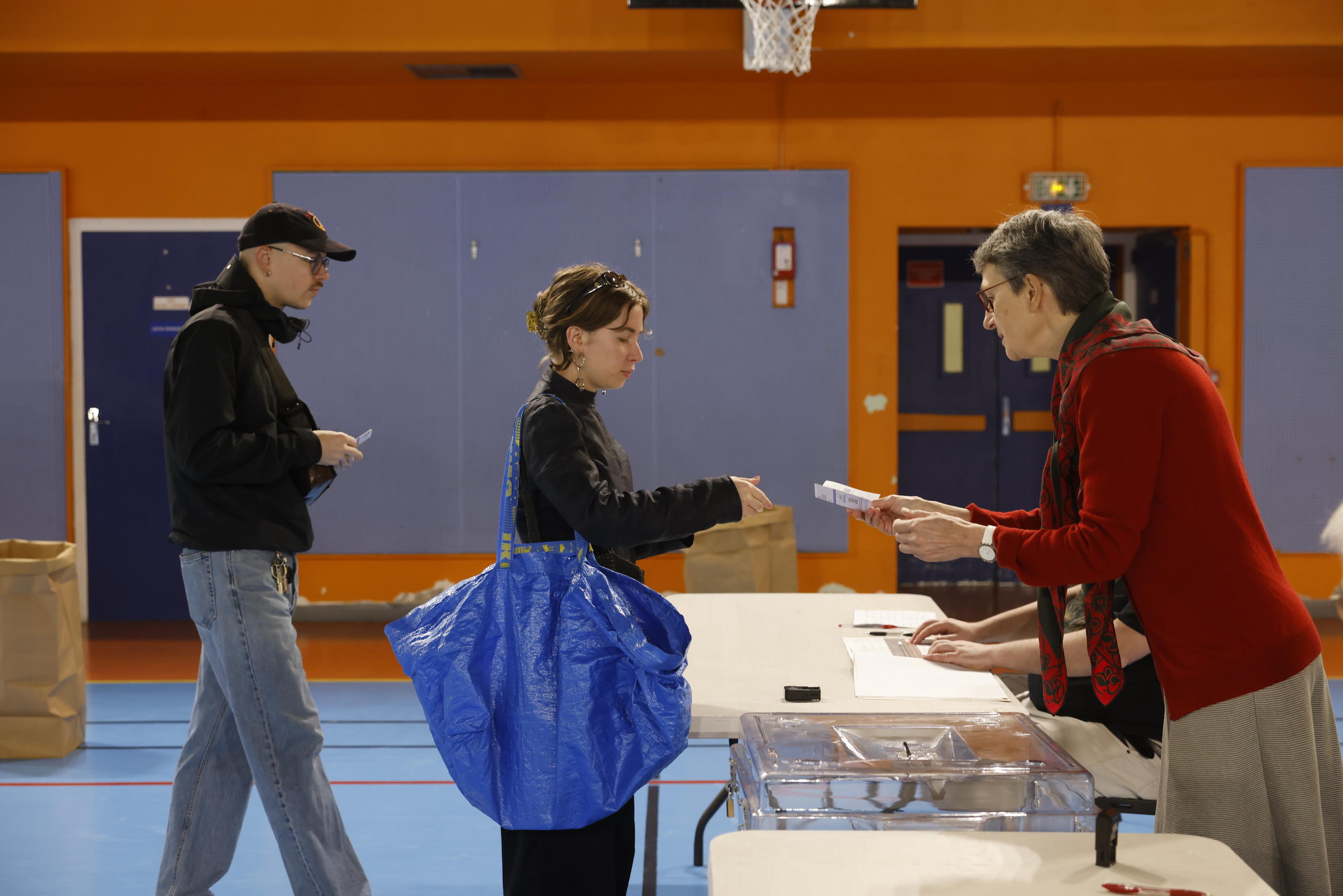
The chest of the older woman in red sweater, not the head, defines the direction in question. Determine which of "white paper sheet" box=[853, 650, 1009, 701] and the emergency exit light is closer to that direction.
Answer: the white paper sheet

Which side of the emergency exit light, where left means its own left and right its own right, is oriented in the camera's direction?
front

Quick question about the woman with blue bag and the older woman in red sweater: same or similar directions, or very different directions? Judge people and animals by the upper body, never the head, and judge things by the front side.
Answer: very different directions

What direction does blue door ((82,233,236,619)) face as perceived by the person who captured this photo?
facing the viewer

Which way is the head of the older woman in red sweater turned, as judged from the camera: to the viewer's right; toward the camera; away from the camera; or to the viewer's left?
to the viewer's left

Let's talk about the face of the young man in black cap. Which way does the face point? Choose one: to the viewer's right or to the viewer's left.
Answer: to the viewer's right

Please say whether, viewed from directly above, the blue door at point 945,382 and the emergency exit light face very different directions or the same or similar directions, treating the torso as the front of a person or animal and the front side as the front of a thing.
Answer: same or similar directions

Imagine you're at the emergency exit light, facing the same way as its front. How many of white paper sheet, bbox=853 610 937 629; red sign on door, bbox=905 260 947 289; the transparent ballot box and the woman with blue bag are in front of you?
3

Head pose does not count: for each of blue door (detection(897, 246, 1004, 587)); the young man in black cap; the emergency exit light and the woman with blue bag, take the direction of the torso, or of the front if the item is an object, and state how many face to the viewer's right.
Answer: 2

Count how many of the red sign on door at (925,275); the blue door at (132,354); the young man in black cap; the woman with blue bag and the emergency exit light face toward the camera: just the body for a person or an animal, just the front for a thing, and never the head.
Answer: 3

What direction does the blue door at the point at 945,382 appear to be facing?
toward the camera

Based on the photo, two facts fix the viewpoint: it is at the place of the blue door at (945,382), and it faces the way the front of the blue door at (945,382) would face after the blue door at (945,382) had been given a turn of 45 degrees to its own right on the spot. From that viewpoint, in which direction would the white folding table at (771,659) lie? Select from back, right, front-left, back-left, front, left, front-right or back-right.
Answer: front-left

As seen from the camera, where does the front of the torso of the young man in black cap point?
to the viewer's right

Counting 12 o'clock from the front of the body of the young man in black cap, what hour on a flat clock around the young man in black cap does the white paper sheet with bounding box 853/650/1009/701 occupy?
The white paper sheet is roughly at 1 o'clock from the young man in black cap.

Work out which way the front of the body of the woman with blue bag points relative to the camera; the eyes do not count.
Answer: to the viewer's right

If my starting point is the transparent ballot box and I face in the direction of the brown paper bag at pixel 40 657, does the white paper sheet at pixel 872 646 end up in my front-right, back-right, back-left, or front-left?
front-right

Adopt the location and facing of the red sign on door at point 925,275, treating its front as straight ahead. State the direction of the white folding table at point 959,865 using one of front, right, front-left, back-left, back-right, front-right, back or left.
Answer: front
